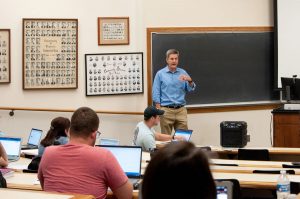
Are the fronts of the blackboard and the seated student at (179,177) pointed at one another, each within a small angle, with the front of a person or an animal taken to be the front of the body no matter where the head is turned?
yes

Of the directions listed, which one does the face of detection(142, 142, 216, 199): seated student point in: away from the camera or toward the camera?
away from the camera

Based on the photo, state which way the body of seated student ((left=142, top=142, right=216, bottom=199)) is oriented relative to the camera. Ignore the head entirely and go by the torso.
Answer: away from the camera

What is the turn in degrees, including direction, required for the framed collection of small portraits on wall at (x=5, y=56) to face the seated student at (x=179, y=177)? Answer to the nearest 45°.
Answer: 0° — it already faces them

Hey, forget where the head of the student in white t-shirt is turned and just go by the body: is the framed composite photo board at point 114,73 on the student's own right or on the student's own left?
on the student's own left

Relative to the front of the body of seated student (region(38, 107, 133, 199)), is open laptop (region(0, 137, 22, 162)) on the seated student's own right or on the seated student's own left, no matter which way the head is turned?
on the seated student's own left

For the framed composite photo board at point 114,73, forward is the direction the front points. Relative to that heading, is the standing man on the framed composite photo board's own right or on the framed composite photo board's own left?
on the framed composite photo board's own left

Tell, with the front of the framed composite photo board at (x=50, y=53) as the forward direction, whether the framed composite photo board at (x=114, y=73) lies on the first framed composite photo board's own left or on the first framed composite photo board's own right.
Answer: on the first framed composite photo board's own left

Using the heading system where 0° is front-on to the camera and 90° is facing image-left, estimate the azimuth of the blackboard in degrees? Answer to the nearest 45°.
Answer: approximately 0°

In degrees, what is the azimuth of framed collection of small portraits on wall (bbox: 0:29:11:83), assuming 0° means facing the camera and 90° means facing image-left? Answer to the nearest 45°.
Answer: approximately 0°

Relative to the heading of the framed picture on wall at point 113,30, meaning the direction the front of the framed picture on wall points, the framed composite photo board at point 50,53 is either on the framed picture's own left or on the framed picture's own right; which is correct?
on the framed picture's own right
